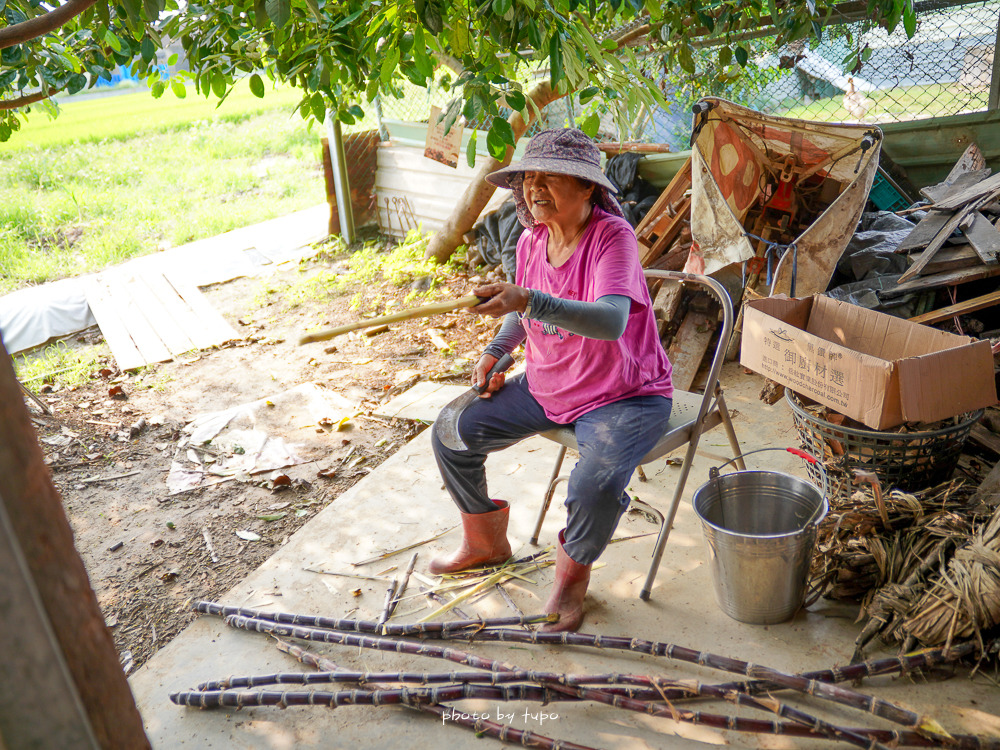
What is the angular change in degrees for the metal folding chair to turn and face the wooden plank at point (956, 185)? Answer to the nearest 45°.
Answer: approximately 180°

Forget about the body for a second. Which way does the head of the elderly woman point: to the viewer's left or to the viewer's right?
to the viewer's left

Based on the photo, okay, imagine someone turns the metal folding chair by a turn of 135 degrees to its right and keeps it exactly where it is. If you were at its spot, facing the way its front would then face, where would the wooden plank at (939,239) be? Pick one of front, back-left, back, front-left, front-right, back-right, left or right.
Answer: front-right

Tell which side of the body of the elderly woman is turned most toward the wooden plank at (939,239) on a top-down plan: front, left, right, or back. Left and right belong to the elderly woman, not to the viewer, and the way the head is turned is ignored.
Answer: back

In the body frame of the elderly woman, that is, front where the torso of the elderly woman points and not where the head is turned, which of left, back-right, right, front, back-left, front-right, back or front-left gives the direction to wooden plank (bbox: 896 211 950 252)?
back

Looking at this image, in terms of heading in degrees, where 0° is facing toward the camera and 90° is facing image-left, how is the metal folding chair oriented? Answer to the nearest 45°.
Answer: approximately 45°

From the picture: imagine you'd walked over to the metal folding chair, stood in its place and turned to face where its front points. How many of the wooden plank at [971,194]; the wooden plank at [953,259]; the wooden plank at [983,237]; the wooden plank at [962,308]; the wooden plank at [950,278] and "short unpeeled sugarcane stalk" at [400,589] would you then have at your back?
5

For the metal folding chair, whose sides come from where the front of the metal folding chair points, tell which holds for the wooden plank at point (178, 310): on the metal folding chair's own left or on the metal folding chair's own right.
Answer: on the metal folding chair's own right

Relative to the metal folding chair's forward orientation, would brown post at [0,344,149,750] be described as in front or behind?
in front

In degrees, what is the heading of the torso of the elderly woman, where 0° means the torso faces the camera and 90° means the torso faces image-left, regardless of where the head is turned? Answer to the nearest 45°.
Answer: approximately 45°

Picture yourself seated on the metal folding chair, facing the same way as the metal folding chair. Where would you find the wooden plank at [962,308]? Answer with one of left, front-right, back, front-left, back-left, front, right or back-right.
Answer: back

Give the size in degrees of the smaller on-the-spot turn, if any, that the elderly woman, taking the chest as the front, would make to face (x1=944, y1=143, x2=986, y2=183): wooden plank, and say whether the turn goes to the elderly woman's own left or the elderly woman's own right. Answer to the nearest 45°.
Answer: approximately 180°
